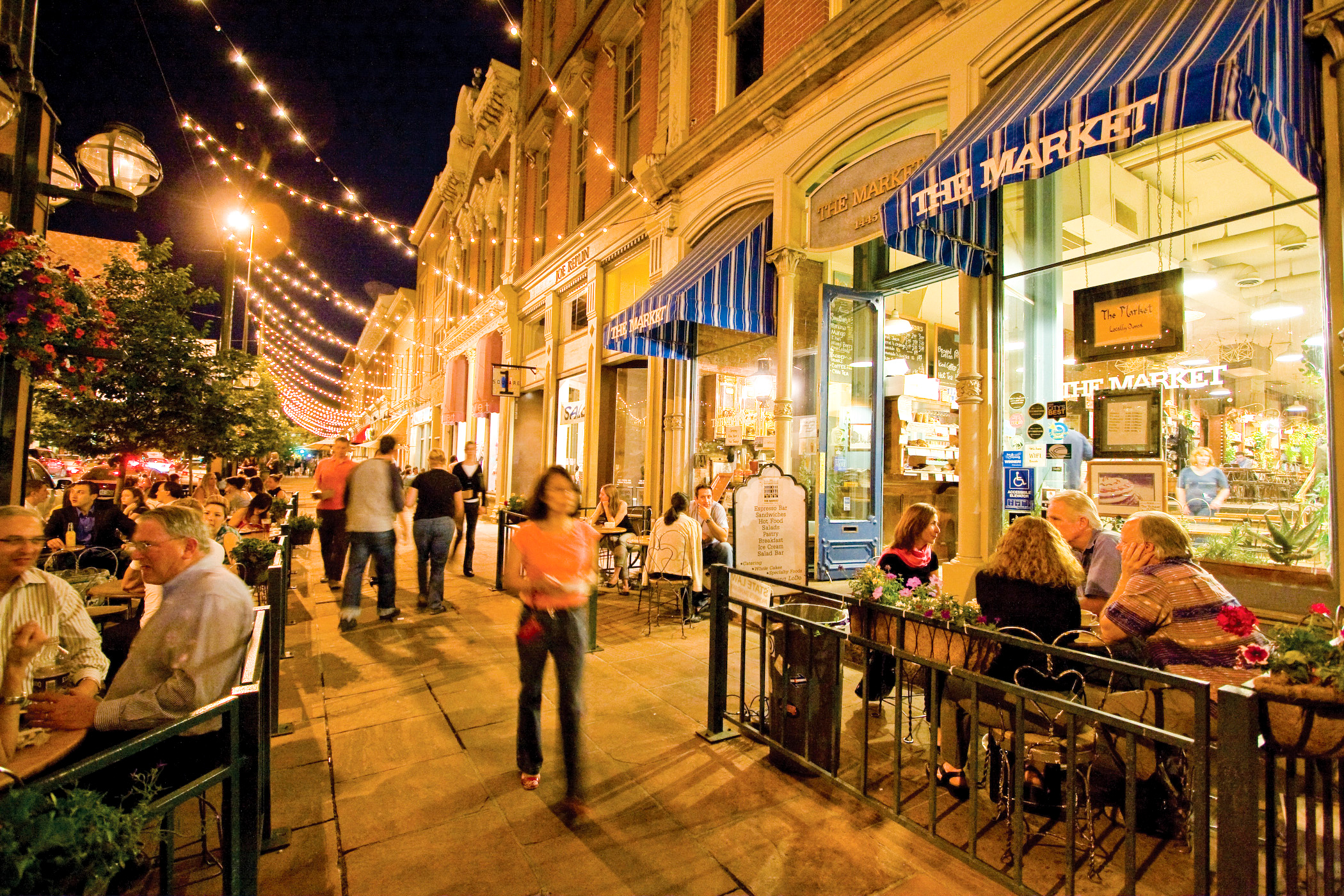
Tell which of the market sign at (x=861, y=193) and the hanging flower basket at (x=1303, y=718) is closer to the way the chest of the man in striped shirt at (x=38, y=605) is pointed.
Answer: the hanging flower basket

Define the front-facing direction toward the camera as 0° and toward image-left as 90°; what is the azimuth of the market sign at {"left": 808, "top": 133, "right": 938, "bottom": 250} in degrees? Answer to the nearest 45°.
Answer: approximately 45°

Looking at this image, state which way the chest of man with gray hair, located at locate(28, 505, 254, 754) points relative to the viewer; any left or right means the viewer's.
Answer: facing to the left of the viewer

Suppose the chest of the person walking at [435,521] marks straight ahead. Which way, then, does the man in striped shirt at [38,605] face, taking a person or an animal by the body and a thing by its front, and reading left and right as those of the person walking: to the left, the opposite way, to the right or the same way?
to the right

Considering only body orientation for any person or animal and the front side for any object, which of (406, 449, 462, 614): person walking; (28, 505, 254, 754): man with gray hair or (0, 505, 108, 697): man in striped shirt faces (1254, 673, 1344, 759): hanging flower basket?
the man in striped shirt

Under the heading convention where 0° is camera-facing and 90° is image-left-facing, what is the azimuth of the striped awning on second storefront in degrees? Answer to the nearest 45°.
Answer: approximately 45°

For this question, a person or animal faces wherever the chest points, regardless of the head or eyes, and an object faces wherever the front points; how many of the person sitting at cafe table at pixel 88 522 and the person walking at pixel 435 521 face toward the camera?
1
